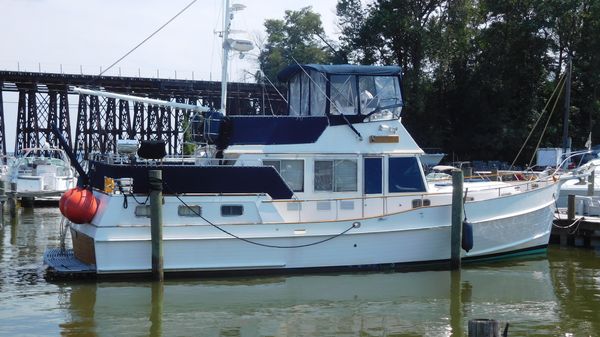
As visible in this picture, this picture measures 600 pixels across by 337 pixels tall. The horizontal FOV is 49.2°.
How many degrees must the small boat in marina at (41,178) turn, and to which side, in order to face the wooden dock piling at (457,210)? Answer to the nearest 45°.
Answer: approximately 180°

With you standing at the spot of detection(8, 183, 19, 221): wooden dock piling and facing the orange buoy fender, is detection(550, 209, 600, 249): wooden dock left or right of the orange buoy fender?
left

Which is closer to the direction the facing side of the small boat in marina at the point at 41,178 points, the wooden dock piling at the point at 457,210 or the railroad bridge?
the railroad bridge

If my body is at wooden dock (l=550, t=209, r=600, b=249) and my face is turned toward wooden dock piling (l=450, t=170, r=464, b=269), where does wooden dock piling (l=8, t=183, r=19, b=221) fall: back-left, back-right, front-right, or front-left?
front-right

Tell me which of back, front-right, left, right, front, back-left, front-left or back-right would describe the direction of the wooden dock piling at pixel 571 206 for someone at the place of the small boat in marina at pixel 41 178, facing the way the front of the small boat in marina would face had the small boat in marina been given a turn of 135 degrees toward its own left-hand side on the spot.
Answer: left

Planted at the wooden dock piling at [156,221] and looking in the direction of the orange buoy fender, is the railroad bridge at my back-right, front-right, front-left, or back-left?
front-right
